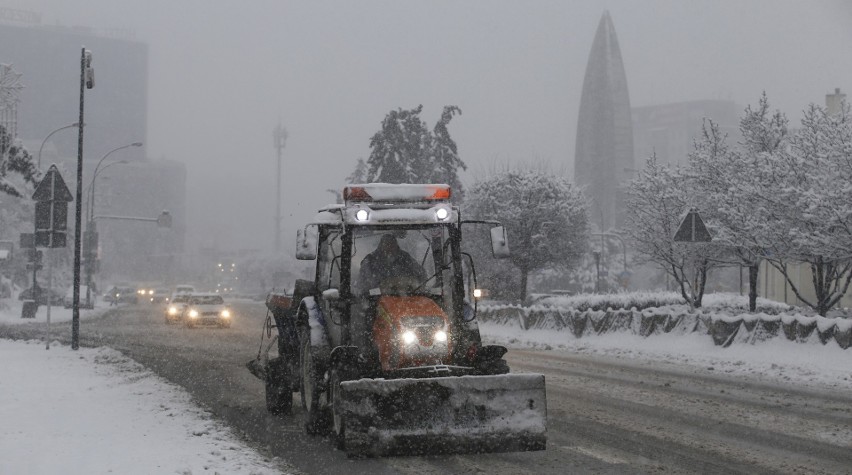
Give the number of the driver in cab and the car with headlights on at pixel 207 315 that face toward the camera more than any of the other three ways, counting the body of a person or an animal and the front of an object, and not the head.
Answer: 2

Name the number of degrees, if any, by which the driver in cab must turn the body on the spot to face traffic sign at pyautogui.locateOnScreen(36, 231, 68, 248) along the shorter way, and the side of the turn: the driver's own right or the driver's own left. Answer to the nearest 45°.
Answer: approximately 135° to the driver's own right

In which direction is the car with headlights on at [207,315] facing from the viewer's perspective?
toward the camera

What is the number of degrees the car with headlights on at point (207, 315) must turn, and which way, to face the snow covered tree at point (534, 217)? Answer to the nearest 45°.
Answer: approximately 135° to its left

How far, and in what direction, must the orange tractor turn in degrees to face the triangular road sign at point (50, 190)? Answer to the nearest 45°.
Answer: approximately 180°

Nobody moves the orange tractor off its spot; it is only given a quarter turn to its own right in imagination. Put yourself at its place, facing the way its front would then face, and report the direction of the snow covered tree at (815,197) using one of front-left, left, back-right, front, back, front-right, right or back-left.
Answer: back

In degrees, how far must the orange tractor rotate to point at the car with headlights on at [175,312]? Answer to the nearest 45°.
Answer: approximately 135° to its left

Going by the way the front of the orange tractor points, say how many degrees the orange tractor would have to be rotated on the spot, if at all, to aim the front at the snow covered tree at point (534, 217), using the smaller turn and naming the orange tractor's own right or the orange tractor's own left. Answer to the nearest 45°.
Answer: approximately 135° to the orange tractor's own left

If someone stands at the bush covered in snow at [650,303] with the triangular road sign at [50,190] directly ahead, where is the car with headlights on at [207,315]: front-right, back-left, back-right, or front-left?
front-right

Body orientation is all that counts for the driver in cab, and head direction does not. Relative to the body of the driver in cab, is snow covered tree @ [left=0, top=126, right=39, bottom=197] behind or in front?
behind

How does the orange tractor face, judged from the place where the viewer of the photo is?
facing the viewer and to the right of the viewer

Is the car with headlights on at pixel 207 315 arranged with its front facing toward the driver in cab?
yes

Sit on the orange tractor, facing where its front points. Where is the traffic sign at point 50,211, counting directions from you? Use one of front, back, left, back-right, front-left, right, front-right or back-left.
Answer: back

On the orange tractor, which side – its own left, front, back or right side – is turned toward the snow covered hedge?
left

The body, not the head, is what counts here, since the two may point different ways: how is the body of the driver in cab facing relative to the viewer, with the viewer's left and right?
facing the viewer
